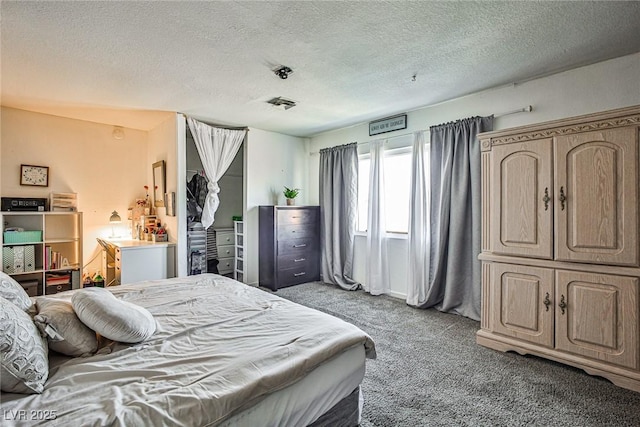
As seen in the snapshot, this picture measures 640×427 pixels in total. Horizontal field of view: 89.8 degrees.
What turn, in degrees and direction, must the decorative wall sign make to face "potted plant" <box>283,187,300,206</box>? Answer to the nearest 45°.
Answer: approximately 45° to its right

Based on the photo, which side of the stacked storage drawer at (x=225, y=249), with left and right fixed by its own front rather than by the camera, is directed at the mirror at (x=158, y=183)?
right

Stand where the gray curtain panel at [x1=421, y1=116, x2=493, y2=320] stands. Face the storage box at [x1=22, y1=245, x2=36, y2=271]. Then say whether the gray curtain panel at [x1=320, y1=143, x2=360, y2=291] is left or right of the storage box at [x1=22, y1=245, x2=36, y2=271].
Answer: right

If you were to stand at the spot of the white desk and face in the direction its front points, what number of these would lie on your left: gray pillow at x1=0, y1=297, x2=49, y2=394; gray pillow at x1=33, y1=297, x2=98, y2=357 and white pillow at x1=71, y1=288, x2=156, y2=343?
3

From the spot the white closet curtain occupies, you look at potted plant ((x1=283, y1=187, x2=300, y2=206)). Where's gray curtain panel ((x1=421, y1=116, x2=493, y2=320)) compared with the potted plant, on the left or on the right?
right

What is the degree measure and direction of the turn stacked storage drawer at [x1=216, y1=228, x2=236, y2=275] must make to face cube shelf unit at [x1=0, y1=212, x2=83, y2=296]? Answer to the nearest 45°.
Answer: approximately 90° to its right

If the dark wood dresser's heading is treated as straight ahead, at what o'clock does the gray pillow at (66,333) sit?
The gray pillow is roughly at 2 o'clock from the dark wood dresser.
